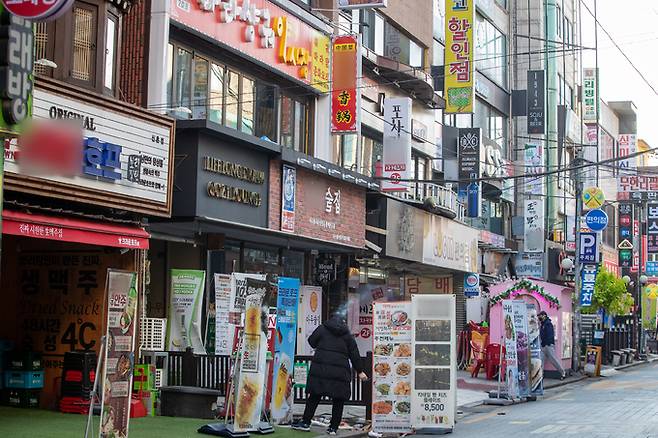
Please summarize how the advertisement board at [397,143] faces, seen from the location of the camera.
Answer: facing the viewer

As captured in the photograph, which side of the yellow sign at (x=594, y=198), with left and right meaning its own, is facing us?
front

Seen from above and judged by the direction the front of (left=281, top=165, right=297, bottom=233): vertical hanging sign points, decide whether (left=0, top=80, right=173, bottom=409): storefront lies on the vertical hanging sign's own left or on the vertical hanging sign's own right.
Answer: on the vertical hanging sign's own right

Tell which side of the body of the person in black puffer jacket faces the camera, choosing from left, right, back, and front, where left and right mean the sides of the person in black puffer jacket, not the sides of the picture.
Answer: back

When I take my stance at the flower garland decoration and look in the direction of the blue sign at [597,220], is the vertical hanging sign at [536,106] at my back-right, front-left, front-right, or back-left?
front-left

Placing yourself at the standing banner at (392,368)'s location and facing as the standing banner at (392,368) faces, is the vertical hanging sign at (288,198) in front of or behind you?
behind

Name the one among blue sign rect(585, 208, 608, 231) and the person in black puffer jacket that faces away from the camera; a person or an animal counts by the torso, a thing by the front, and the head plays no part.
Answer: the person in black puffer jacket

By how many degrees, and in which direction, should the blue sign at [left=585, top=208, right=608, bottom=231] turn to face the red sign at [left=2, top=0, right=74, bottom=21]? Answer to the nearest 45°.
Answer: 0° — it already faces it

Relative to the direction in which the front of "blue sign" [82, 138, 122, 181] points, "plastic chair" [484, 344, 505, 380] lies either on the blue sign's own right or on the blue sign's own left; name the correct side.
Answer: on the blue sign's own left

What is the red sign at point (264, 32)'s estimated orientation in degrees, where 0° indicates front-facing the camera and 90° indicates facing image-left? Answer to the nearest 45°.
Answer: approximately 315°

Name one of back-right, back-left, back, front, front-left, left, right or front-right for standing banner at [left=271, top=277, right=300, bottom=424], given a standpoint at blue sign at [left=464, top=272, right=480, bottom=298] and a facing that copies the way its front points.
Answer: front

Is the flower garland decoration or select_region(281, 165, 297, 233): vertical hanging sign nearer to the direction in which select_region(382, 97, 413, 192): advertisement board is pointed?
the vertical hanging sign

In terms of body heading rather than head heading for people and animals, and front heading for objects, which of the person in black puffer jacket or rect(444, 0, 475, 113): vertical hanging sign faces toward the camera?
the vertical hanging sign

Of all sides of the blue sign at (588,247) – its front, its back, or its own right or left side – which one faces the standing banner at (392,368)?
front

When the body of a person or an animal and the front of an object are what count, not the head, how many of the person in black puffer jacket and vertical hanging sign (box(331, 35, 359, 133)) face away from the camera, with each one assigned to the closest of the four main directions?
1

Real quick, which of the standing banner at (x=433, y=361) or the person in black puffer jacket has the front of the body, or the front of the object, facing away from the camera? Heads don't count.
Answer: the person in black puffer jacket

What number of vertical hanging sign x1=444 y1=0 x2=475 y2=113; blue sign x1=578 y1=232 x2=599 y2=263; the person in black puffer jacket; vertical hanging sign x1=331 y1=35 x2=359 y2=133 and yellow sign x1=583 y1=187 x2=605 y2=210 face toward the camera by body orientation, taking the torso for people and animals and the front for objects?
4

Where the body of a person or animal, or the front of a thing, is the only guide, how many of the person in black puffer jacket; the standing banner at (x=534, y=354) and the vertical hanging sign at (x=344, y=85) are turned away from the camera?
1
